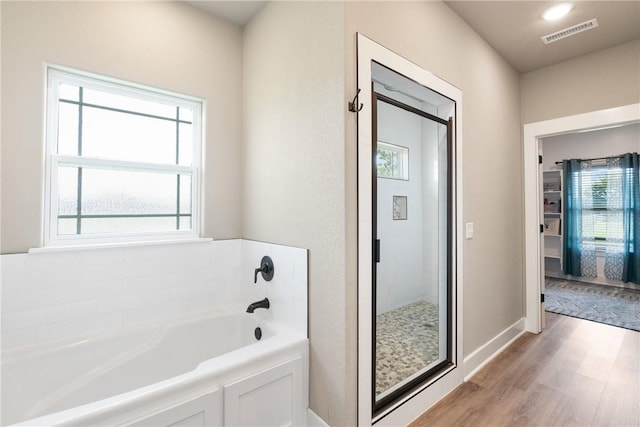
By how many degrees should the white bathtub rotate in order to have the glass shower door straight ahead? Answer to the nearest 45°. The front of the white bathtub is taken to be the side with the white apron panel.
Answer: approximately 45° to its left

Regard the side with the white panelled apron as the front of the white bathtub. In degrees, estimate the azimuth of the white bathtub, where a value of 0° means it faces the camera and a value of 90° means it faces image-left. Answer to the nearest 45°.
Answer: approximately 315°
